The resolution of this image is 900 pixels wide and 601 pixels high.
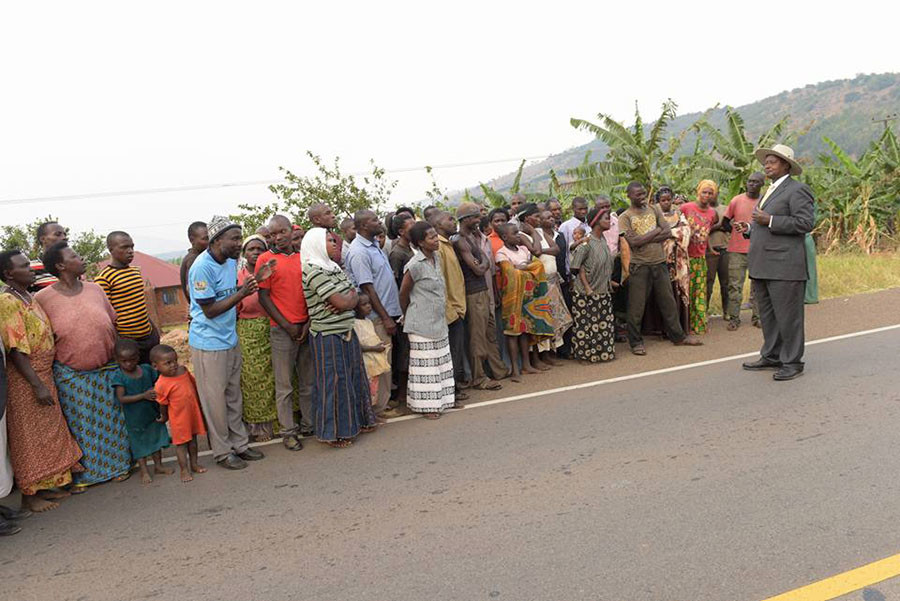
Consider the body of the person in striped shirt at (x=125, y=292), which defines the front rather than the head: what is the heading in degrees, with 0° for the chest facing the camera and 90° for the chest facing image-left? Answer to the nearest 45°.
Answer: approximately 315°

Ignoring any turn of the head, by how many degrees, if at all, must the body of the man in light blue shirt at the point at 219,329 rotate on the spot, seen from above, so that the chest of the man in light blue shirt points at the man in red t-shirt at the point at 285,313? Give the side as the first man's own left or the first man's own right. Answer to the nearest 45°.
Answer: approximately 90° to the first man's own left

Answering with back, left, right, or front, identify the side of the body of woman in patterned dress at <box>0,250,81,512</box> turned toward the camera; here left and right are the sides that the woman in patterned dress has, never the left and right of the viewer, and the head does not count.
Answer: right

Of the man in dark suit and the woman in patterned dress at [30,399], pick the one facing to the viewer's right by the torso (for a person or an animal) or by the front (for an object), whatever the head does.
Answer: the woman in patterned dress

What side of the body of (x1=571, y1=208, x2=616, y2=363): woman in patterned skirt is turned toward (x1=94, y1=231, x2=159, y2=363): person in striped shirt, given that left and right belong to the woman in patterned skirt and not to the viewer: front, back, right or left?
right

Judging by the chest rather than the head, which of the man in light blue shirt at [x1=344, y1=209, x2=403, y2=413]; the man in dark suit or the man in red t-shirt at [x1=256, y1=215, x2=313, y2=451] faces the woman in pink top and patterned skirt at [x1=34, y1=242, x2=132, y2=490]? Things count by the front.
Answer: the man in dark suit

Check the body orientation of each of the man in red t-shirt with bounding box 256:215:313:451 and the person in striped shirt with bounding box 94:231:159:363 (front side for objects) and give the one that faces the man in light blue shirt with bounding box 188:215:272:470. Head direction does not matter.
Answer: the person in striped shirt

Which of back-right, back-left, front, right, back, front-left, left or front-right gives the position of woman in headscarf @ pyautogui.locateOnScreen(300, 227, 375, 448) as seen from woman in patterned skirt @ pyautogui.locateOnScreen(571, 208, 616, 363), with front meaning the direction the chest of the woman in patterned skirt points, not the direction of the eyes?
right

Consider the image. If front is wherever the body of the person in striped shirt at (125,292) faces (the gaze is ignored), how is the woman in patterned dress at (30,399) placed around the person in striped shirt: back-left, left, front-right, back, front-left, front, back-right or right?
right

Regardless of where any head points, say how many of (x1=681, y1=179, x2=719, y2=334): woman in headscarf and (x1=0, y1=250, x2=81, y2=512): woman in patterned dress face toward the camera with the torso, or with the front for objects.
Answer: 1

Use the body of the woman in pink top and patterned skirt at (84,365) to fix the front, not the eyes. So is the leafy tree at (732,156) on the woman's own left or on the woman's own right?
on the woman's own left

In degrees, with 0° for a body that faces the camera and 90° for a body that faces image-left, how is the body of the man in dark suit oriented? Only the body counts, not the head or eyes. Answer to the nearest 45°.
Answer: approximately 45°

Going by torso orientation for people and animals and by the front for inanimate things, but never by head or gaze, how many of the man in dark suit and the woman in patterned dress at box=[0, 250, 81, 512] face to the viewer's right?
1

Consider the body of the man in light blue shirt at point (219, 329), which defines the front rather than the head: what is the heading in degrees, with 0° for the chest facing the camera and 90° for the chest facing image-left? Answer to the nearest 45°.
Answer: approximately 315°

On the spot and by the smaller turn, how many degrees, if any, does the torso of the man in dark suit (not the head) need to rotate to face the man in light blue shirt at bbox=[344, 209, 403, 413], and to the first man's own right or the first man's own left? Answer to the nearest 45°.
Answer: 0° — they already face them

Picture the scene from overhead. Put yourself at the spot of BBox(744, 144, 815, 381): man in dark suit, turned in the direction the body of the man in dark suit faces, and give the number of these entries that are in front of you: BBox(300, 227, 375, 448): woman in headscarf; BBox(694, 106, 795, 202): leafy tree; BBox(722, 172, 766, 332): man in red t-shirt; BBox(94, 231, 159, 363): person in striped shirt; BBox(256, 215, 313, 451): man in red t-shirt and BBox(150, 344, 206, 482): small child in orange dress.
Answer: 4

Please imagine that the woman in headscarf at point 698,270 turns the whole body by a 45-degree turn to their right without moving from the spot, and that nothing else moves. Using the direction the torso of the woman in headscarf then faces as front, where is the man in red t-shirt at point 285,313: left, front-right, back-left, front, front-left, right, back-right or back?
front
